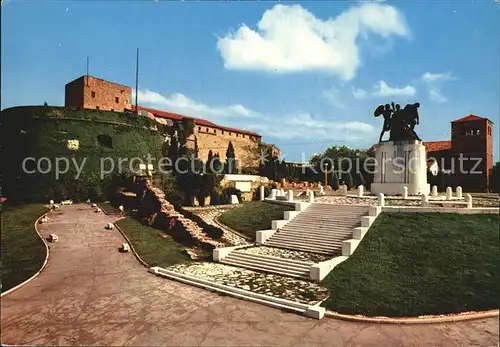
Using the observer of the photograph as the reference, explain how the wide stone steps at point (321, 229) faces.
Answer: facing the viewer and to the left of the viewer

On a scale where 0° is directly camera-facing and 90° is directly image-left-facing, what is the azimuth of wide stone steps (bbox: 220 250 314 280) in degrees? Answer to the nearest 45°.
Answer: approximately 45°

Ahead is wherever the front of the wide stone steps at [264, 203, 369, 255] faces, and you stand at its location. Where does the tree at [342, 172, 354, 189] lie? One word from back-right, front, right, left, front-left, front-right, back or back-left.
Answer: back-right

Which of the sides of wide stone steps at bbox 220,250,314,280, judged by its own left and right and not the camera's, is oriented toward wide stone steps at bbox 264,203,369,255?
back

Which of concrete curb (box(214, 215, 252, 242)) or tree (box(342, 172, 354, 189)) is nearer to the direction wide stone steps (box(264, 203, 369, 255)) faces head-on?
the concrete curb

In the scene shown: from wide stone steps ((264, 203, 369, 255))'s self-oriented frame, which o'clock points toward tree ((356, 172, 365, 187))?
The tree is roughly at 5 o'clock from the wide stone steps.

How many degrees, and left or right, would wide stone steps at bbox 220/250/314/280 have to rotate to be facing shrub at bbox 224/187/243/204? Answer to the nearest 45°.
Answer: approximately 135° to its right

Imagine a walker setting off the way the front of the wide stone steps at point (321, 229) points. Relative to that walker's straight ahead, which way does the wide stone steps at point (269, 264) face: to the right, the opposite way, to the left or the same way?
the same way

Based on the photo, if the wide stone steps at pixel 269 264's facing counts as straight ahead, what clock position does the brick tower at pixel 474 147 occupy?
The brick tower is roughly at 7 o'clock from the wide stone steps.

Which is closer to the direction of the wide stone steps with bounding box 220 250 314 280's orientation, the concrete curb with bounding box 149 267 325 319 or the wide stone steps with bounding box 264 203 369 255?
the concrete curb

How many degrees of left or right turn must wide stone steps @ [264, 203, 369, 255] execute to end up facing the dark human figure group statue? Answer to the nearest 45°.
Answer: approximately 180°

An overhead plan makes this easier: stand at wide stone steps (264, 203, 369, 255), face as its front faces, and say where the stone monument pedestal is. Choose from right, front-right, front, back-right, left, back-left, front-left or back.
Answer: back

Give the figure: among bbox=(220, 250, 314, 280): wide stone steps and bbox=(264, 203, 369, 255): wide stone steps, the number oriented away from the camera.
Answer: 0

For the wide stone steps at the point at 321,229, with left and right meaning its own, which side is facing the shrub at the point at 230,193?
right
